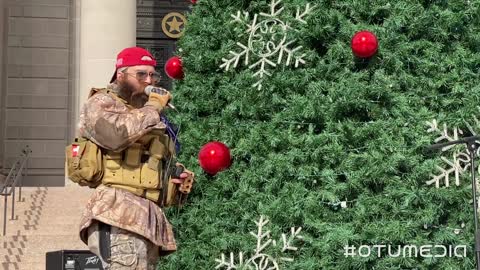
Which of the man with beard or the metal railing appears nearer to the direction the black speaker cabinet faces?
the man with beard

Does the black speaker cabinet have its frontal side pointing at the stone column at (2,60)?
no

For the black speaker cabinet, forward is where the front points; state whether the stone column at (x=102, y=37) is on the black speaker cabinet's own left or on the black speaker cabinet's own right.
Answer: on the black speaker cabinet's own left

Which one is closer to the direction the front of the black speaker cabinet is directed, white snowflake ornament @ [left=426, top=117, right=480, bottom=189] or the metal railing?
the white snowflake ornament

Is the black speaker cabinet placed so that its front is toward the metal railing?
no

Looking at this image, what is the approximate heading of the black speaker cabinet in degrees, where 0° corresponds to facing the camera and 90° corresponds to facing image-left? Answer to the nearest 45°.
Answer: approximately 315°
